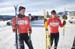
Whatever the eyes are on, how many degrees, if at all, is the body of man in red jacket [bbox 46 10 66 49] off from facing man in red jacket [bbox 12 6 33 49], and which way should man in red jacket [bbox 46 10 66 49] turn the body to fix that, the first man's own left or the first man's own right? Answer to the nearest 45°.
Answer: approximately 90° to the first man's own right

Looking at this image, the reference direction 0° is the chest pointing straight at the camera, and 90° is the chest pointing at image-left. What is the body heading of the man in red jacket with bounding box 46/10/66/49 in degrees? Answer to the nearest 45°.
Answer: approximately 0°
